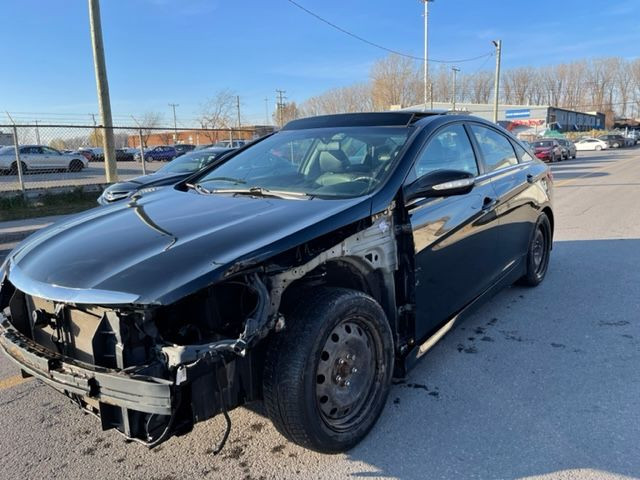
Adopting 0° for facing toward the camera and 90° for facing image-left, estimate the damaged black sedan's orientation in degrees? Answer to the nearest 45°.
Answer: approximately 45°

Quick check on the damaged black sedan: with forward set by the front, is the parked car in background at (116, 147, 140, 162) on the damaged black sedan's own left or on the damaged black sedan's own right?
on the damaged black sedan's own right

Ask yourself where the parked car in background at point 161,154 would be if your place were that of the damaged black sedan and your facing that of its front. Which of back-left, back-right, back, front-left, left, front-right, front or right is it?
back-right

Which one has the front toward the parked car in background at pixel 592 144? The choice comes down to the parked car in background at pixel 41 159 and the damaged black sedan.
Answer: the parked car in background at pixel 41 159

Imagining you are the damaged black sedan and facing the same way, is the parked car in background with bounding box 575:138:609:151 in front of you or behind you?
behind

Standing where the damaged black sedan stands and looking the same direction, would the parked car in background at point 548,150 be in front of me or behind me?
behind

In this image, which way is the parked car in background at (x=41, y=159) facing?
to the viewer's right

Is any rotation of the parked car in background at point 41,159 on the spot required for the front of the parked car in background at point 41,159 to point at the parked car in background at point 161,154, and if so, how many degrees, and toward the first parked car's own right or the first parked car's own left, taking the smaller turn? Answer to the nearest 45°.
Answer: approximately 45° to the first parked car's own left
